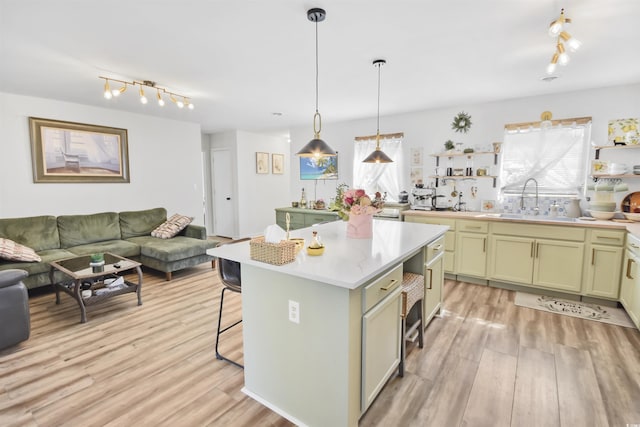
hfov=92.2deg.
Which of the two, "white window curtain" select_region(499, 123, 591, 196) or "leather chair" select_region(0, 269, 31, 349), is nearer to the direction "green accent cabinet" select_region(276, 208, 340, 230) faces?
the leather chair

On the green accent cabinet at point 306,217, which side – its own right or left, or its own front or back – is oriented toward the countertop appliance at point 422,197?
left

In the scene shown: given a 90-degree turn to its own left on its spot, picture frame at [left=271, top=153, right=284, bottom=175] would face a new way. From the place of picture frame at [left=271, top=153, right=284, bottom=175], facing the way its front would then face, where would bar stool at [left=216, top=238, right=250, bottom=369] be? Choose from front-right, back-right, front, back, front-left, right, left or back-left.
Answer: back-right

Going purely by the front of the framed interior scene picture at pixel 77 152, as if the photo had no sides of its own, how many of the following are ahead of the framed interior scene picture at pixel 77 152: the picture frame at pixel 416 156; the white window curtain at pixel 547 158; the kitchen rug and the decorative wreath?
4

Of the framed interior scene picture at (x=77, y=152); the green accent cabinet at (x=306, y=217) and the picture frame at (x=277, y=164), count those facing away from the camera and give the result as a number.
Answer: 0

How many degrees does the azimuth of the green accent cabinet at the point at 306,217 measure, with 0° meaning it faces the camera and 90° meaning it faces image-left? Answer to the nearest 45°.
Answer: approximately 45°

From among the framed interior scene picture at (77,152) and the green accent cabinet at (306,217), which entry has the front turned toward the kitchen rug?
the framed interior scene picture

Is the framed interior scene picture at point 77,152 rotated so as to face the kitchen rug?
yes

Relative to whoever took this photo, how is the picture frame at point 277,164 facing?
facing the viewer and to the right of the viewer

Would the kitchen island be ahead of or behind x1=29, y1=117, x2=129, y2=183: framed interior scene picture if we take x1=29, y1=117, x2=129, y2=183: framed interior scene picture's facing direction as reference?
ahead

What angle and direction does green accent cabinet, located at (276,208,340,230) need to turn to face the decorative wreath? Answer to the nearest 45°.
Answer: approximately 90° to its left

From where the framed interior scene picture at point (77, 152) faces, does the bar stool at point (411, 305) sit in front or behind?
in front
